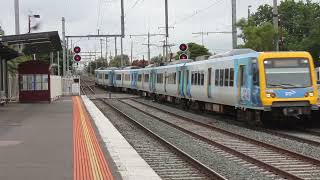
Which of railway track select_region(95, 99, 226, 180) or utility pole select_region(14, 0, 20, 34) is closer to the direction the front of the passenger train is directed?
the railway track

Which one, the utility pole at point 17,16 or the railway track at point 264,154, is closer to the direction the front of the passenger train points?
the railway track

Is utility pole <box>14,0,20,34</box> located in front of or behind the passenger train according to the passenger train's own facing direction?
behind

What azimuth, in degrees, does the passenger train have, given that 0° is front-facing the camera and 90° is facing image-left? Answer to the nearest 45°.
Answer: approximately 315°

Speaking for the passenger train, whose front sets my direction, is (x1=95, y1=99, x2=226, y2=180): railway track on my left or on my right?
on my right
